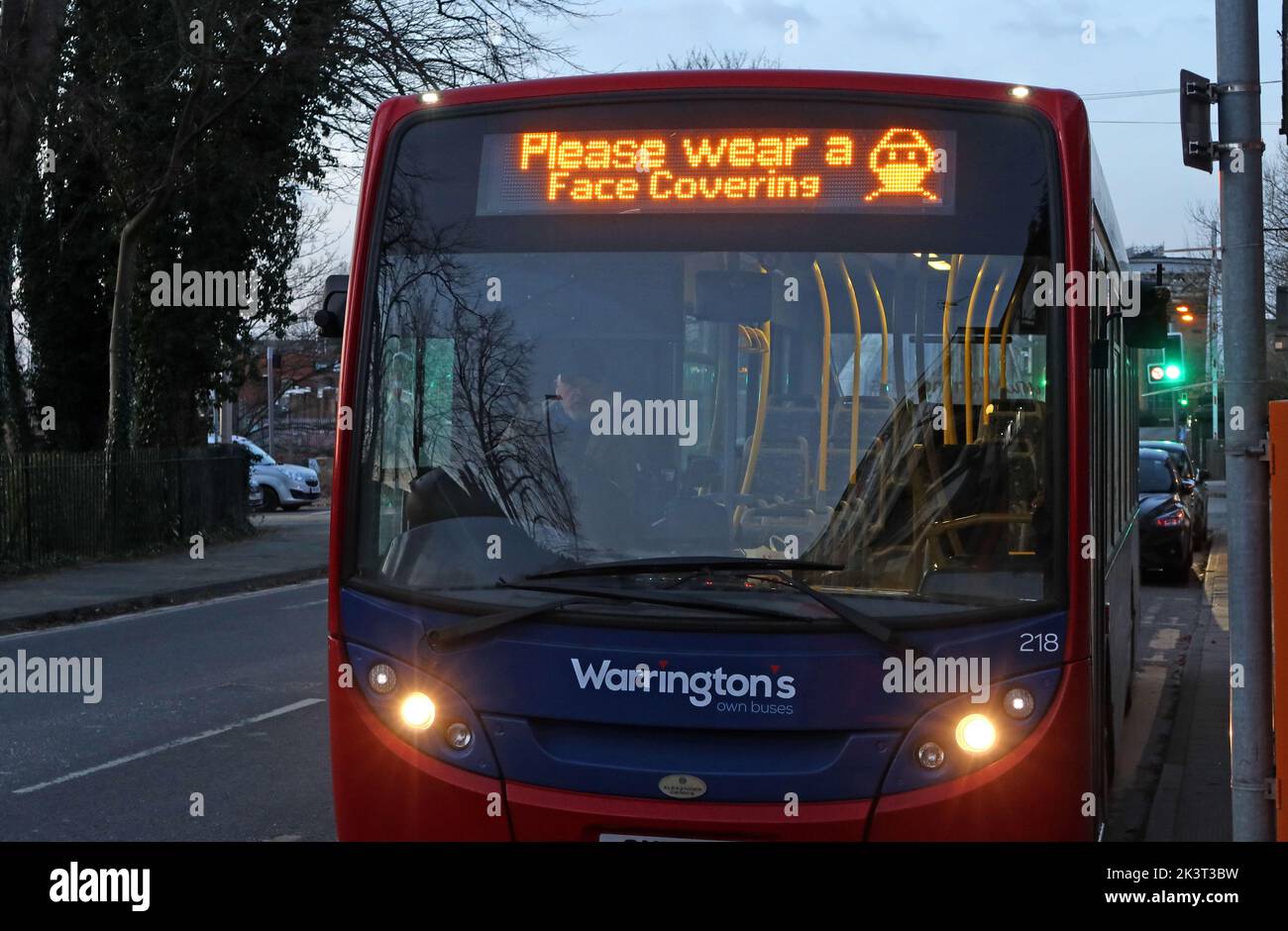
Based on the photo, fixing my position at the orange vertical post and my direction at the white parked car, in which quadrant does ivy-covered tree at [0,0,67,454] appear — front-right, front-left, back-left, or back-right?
front-left

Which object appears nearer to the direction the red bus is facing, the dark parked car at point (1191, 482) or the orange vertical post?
the orange vertical post

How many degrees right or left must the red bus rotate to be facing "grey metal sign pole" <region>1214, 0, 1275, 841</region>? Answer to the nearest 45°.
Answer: approximately 90° to its left

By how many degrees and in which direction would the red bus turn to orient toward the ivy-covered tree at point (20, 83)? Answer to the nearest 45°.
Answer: approximately 135° to its right

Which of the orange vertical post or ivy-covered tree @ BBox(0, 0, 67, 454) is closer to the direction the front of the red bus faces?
the orange vertical post

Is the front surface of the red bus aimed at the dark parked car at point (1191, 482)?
no

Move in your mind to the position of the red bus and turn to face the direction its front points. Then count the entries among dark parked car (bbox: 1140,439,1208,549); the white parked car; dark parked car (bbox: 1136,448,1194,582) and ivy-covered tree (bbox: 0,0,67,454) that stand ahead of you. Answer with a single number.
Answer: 0

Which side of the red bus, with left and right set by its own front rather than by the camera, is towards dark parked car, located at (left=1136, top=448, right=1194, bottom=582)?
back

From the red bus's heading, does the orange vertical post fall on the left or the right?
on its left

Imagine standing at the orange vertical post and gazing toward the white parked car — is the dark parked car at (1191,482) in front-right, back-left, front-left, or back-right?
front-right

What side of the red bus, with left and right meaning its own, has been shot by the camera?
front

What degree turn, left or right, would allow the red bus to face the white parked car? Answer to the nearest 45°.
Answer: approximately 180°
